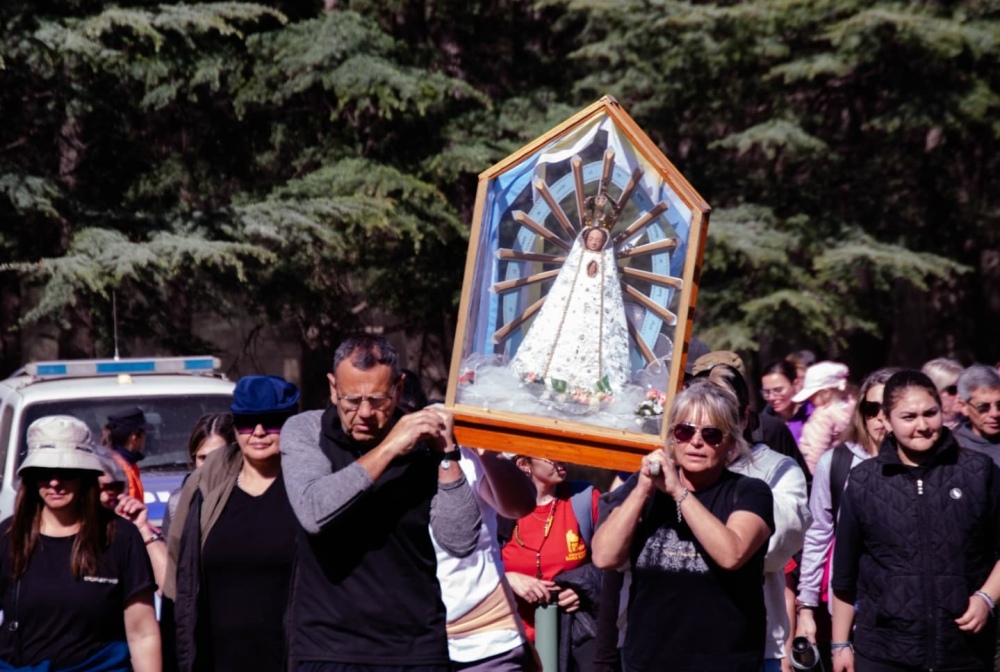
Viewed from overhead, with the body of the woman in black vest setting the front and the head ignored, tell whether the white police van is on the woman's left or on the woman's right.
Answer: on the woman's right

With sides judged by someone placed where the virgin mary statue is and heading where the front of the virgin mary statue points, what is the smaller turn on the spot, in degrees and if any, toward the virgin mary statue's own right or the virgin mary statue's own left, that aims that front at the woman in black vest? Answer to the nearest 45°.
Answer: approximately 90° to the virgin mary statue's own left

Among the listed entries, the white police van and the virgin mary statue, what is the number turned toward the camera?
2

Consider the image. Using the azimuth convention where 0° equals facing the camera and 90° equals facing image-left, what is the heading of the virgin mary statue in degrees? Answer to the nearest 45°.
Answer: approximately 0°

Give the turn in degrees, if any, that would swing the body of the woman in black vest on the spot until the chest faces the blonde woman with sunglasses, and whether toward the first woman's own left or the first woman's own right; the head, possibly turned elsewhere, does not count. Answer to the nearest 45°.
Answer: approximately 45° to the first woman's own right

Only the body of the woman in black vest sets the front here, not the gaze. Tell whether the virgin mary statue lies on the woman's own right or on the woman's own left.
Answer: on the woman's own right

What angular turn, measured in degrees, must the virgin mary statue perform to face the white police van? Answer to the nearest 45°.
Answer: approximately 135° to its right

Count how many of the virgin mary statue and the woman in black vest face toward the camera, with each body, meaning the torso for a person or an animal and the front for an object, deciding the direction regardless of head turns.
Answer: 2

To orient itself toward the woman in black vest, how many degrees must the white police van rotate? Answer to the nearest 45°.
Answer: approximately 45° to its left
